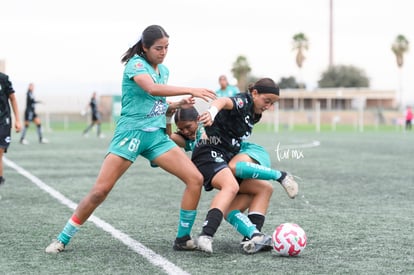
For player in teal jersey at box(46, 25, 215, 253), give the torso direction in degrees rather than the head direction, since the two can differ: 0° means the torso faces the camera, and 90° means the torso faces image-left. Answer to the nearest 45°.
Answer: approximately 315°

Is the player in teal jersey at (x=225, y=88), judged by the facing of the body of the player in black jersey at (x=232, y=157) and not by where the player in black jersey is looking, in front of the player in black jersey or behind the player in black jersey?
behind

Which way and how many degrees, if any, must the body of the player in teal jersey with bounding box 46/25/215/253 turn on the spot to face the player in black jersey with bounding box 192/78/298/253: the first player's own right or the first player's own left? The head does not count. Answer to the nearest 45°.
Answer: approximately 45° to the first player's own left

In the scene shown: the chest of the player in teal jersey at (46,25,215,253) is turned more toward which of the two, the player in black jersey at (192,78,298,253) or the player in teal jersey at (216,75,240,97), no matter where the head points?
the player in black jersey
